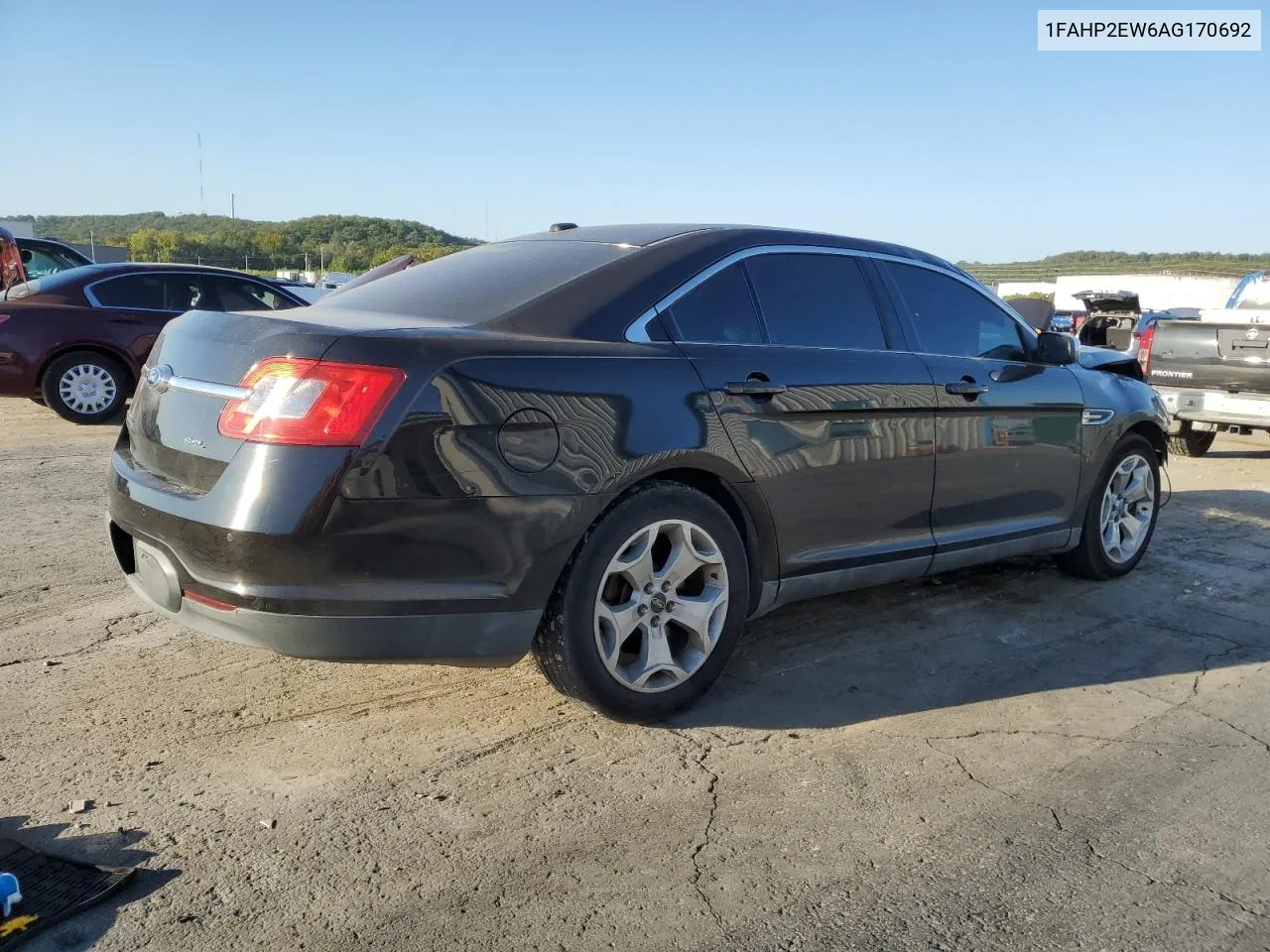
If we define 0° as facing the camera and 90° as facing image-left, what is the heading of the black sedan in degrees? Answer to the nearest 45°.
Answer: approximately 225°

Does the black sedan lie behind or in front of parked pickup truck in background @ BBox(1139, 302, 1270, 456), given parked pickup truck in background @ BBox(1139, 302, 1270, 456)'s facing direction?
behind

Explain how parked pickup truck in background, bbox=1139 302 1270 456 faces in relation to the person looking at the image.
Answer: facing away from the viewer

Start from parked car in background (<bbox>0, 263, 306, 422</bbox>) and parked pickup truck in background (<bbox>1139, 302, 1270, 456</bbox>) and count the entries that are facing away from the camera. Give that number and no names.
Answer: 1

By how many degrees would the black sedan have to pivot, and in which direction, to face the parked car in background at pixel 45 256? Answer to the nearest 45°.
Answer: approximately 90° to its left

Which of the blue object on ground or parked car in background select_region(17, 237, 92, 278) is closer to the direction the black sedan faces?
the parked car in background

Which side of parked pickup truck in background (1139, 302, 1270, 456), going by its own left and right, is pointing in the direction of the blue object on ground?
back
